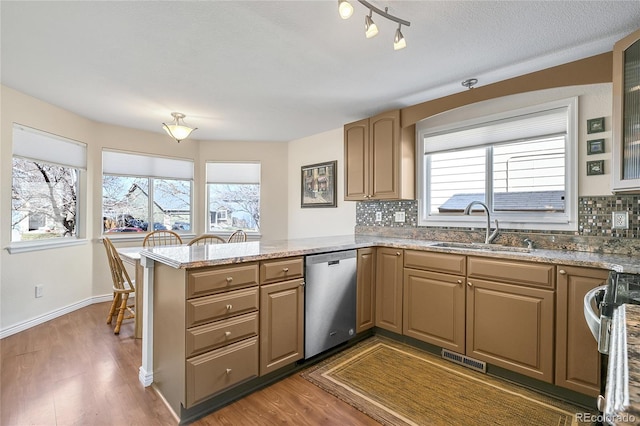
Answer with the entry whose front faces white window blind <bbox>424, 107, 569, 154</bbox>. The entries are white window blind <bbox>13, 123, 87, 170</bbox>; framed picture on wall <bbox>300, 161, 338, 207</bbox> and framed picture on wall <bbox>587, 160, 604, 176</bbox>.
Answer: white window blind <bbox>13, 123, 87, 170</bbox>

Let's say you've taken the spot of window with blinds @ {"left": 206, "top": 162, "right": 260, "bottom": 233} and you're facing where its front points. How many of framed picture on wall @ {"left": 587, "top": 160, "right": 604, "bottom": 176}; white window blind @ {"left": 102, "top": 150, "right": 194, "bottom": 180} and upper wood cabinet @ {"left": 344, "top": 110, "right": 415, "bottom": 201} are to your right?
1

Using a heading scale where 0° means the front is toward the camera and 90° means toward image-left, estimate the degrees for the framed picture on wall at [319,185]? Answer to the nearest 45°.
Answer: approximately 45°

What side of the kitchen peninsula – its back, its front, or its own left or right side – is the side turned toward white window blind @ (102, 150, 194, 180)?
back

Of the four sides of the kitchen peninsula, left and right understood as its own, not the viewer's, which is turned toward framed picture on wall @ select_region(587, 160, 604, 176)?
left

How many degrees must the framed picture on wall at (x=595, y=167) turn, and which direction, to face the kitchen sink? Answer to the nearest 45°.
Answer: approximately 90° to its right

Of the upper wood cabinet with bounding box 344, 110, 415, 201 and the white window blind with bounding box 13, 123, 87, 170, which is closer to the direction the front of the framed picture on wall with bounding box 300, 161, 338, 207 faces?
the white window blind
